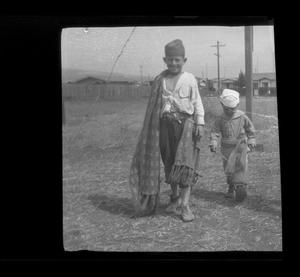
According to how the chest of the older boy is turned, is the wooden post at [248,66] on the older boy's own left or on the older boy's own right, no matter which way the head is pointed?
on the older boy's own left

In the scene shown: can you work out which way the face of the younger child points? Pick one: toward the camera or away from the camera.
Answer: toward the camera

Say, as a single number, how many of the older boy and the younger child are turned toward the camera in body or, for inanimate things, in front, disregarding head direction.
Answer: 2

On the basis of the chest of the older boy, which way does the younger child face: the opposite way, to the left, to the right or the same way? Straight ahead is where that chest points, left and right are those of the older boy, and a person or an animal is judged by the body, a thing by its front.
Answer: the same way

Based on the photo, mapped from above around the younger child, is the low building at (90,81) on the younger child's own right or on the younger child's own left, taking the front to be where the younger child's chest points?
on the younger child's own right

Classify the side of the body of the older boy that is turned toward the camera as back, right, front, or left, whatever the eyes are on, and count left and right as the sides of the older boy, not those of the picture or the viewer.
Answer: front

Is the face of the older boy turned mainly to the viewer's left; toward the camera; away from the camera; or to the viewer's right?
toward the camera

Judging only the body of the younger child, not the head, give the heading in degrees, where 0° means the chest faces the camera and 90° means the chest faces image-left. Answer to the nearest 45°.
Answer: approximately 0°
